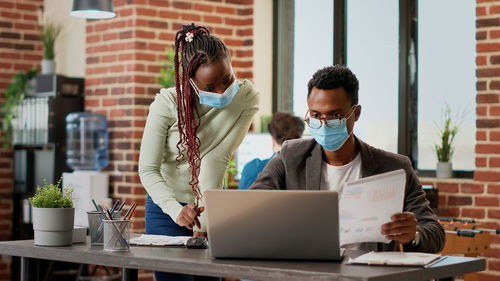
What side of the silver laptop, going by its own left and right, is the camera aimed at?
back

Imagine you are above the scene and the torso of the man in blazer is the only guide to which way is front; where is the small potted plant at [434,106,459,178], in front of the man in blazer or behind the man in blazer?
behind

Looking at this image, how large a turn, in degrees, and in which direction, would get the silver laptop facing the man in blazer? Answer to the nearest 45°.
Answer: approximately 45° to its right

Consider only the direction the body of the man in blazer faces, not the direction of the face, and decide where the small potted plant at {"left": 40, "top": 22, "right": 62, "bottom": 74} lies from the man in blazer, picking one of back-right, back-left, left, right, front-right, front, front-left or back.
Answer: back-right
